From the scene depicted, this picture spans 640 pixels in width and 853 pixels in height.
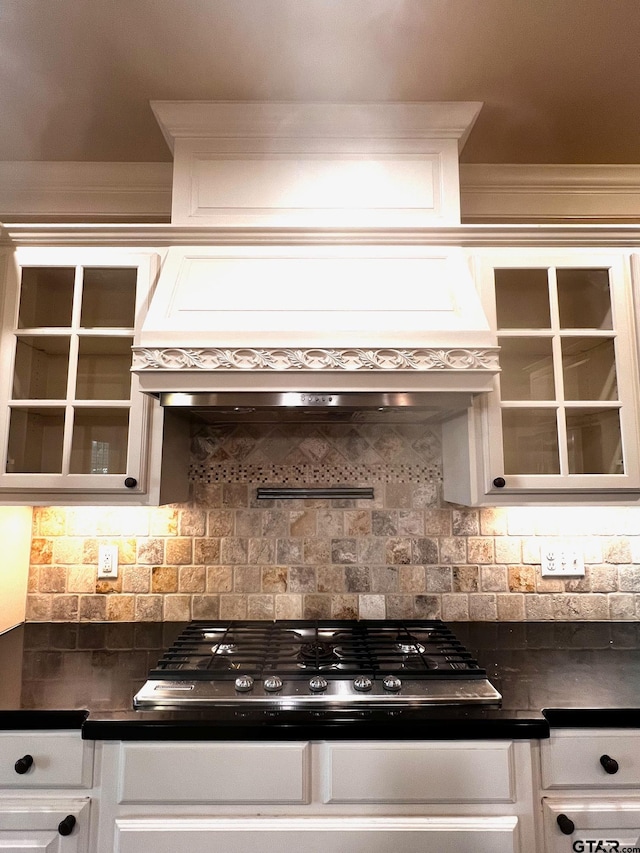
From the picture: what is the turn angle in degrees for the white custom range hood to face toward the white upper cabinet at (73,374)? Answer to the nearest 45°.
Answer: approximately 90° to its right

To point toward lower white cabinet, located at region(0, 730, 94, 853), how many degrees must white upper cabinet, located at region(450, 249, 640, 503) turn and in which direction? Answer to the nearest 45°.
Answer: approximately 45° to its right

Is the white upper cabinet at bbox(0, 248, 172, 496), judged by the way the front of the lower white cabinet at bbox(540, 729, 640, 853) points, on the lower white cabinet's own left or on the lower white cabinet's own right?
on the lower white cabinet's own right

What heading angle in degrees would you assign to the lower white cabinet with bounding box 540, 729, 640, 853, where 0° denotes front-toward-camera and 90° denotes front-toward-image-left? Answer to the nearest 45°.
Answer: approximately 0°
